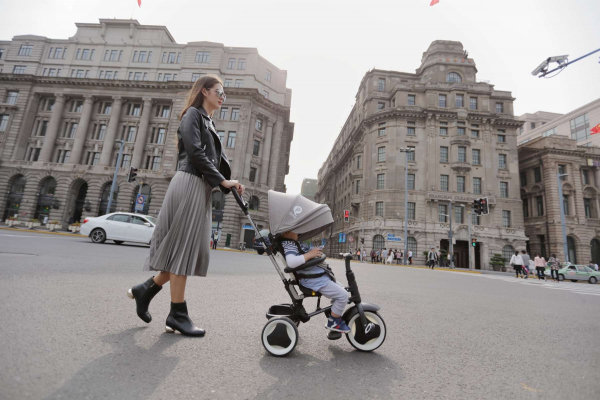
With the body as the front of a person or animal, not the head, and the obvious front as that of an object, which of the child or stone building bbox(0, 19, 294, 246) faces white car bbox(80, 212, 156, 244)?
the stone building

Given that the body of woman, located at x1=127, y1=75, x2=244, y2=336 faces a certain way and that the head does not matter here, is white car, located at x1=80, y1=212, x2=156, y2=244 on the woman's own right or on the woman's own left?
on the woman's own left

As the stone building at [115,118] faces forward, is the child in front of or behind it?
in front

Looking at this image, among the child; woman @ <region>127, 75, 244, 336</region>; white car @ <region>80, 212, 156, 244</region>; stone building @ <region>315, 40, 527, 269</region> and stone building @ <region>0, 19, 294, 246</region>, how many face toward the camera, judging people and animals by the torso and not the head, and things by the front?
2

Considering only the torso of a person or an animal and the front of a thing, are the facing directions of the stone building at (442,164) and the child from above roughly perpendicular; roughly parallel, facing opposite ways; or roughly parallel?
roughly perpendicular

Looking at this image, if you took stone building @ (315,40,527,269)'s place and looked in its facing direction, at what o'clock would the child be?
The child is roughly at 12 o'clock from the stone building.

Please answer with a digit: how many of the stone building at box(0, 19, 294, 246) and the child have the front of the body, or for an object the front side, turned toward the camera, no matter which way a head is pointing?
1

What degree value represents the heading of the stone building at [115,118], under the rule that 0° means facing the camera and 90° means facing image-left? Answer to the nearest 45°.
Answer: approximately 0°

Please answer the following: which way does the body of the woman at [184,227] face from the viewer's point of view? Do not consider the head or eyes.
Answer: to the viewer's right

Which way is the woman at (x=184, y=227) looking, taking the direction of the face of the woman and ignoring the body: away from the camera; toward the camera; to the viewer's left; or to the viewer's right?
to the viewer's right

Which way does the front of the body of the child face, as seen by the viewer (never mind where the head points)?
to the viewer's right
